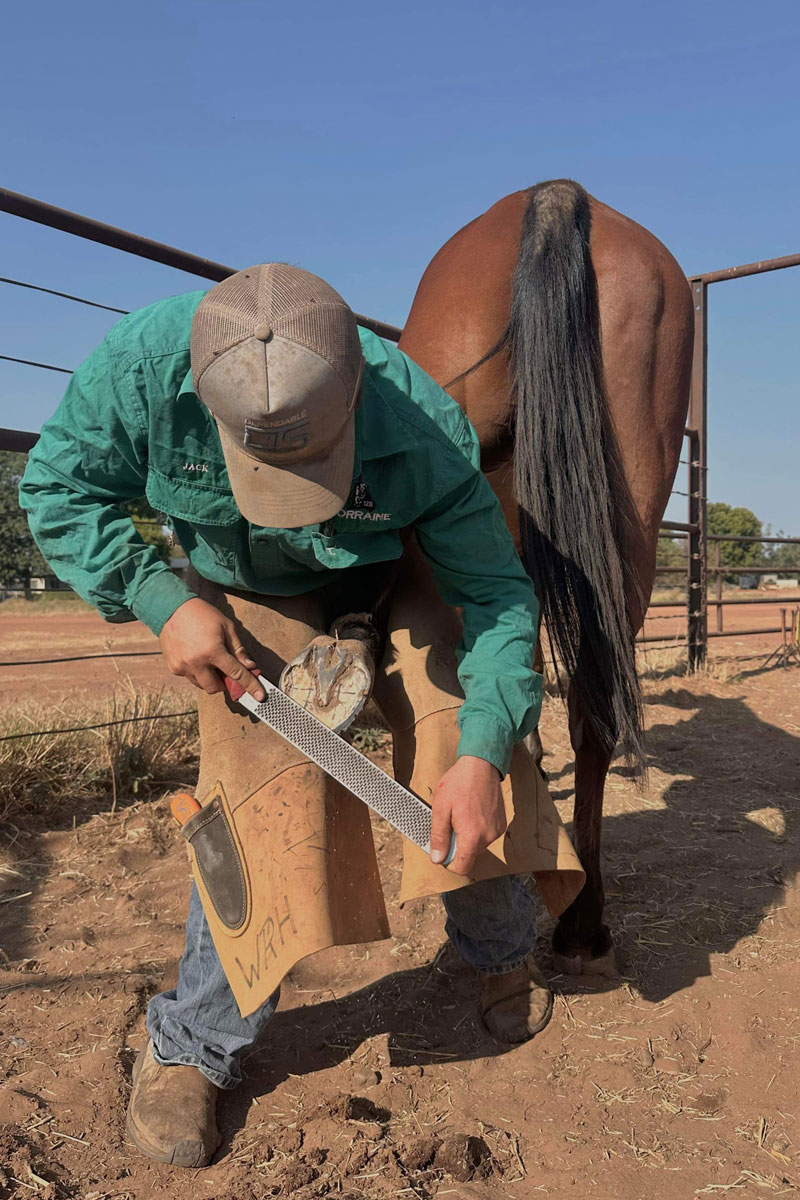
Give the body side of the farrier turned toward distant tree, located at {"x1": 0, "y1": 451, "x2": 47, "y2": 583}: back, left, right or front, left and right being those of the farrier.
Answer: back

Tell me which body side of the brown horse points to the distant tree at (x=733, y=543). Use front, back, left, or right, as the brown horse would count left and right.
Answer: front

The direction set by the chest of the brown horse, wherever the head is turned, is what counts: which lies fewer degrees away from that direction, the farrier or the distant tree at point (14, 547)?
the distant tree

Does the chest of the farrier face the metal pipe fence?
no

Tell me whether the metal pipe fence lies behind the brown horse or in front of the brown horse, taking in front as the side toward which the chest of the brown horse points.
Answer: in front

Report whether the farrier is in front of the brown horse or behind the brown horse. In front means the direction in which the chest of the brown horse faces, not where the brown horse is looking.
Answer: behind

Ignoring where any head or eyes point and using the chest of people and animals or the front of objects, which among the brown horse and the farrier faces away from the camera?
the brown horse

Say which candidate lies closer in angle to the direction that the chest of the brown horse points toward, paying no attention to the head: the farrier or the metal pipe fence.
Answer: the metal pipe fence

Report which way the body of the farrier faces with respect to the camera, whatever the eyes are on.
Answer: toward the camera

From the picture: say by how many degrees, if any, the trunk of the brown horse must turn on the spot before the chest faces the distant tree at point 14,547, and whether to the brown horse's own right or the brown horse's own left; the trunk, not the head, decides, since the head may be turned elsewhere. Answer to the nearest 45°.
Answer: approximately 45° to the brown horse's own left

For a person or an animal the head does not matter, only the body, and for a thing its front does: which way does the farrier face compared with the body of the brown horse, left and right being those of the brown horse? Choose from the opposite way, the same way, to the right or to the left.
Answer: the opposite way

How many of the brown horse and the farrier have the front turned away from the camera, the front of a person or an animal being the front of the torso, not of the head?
1

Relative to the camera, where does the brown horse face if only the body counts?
away from the camera

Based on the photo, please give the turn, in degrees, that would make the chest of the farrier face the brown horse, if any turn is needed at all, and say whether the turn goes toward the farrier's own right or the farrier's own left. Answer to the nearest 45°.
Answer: approximately 135° to the farrier's own left
